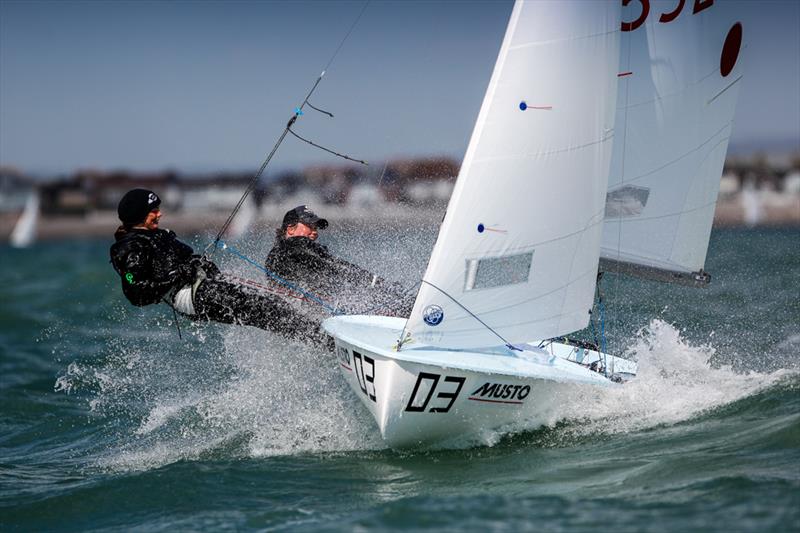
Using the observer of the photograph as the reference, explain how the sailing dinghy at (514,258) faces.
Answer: facing the viewer and to the left of the viewer
